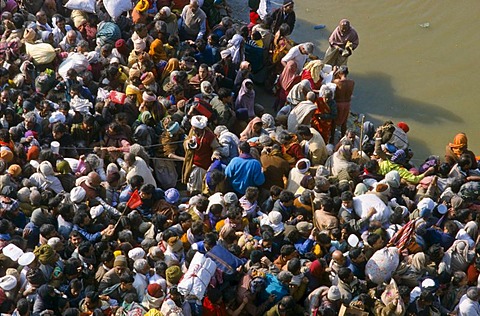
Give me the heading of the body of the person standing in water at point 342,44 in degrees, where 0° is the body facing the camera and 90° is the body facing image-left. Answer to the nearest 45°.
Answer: approximately 0°

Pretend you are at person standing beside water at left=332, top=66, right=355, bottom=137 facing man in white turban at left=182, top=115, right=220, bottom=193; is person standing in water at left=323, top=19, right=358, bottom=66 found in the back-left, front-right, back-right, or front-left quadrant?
back-right

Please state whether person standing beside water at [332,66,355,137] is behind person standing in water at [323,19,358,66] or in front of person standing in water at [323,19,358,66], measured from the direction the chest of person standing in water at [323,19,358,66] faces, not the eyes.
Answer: in front

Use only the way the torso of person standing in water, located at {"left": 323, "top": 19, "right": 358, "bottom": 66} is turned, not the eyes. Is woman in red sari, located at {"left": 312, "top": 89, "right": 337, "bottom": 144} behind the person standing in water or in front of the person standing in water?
in front

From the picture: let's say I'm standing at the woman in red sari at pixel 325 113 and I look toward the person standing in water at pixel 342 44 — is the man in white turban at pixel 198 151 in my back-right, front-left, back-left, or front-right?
back-left

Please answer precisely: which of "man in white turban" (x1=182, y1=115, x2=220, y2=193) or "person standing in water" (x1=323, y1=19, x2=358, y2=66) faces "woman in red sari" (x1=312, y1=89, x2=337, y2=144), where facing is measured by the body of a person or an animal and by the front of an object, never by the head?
the person standing in water

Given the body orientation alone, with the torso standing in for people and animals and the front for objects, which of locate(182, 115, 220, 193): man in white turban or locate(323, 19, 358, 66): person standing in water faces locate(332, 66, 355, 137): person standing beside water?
locate(323, 19, 358, 66): person standing in water
